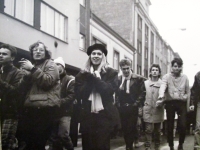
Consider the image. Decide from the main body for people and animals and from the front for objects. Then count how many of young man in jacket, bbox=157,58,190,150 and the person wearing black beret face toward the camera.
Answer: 2

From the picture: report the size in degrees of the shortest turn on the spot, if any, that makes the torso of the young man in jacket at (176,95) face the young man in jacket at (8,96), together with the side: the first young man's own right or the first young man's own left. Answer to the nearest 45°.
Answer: approximately 45° to the first young man's own right

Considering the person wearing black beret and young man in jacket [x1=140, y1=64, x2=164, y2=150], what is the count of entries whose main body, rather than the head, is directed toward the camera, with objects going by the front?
2

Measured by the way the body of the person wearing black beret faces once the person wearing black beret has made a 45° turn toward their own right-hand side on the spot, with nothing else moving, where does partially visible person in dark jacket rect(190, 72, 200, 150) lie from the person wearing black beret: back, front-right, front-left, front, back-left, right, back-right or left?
back

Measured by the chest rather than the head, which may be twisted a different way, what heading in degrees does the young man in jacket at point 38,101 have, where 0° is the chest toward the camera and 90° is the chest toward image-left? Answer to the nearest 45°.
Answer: approximately 45°
